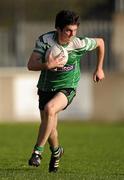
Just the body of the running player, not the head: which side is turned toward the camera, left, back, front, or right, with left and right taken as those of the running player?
front
